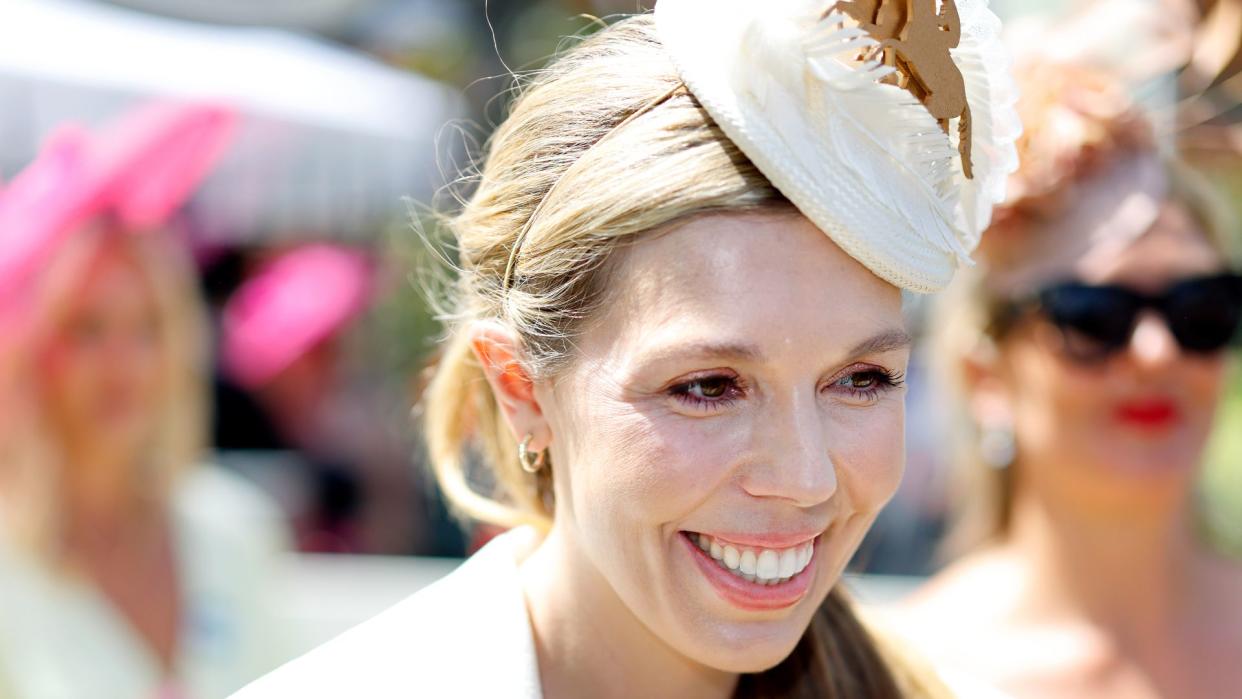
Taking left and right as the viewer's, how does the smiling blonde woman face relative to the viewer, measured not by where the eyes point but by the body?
facing the viewer and to the right of the viewer

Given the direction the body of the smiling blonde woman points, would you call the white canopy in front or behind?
behind

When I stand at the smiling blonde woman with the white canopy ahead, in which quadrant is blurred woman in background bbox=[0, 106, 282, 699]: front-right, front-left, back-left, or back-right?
front-left

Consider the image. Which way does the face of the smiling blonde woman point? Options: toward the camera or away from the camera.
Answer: toward the camera

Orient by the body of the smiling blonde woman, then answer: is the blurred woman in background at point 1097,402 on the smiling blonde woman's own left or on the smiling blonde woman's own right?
on the smiling blonde woman's own left

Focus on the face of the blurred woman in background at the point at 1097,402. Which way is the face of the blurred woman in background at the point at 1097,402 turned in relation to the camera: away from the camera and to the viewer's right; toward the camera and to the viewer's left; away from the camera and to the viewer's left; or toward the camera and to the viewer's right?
toward the camera and to the viewer's right

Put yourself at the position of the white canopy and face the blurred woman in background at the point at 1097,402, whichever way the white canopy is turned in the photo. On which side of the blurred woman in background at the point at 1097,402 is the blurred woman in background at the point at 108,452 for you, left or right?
right
